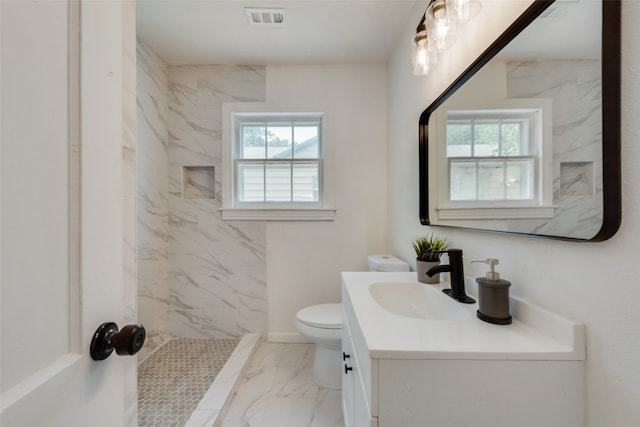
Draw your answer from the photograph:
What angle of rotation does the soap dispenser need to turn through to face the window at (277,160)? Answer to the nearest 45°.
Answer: approximately 45° to its right

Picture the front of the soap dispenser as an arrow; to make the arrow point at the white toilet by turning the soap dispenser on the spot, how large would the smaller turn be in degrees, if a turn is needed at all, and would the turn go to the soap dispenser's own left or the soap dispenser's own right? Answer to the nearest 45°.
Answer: approximately 45° to the soap dispenser's own right

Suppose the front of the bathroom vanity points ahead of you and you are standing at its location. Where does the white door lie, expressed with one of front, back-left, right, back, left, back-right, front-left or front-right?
front-left

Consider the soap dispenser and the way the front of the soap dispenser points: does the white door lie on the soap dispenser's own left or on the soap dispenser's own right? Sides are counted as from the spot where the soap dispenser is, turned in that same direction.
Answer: on the soap dispenser's own left

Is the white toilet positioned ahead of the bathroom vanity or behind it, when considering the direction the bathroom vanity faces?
ahead

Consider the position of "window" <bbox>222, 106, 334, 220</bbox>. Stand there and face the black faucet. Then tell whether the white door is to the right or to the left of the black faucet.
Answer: right

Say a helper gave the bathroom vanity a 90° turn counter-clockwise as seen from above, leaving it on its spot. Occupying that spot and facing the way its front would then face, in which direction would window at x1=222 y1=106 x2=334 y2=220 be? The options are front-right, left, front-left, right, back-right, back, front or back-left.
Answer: back-right

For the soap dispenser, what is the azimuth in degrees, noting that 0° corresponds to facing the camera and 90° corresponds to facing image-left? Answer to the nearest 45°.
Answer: approximately 90°

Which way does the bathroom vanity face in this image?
to the viewer's left
